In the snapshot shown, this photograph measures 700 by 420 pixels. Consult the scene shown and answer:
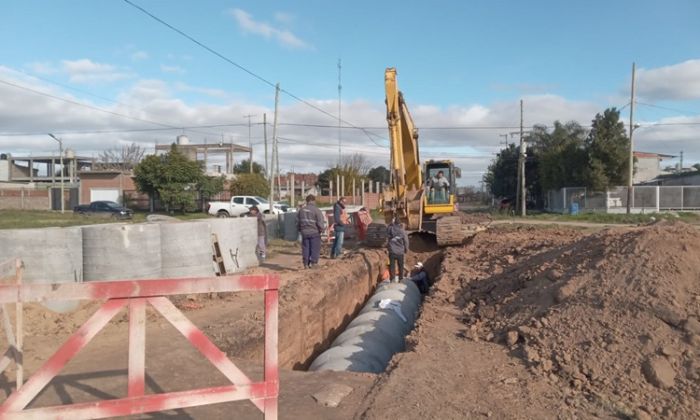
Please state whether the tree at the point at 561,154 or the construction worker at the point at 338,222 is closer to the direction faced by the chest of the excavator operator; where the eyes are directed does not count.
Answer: the construction worker

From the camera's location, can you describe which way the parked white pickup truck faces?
facing to the right of the viewer

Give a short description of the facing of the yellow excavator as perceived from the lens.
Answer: facing the viewer

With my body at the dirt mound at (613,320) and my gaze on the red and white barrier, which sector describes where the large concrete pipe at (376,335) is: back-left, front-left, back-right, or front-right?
front-right

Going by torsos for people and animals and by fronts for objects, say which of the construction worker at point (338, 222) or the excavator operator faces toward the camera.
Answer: the excavator operator

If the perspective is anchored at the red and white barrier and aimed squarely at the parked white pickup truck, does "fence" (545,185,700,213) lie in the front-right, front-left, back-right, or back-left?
front-right

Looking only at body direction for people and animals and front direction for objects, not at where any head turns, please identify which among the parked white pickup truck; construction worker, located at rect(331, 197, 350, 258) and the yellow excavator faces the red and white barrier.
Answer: the yellow excavator

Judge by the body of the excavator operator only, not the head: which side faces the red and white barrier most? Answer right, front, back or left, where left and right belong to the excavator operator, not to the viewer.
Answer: front

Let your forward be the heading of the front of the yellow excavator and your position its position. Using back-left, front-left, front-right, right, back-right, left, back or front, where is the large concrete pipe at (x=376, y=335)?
front

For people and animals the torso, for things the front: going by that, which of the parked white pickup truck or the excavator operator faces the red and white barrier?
the excavator operator

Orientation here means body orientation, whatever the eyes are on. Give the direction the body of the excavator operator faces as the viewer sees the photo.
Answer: toward the camera
